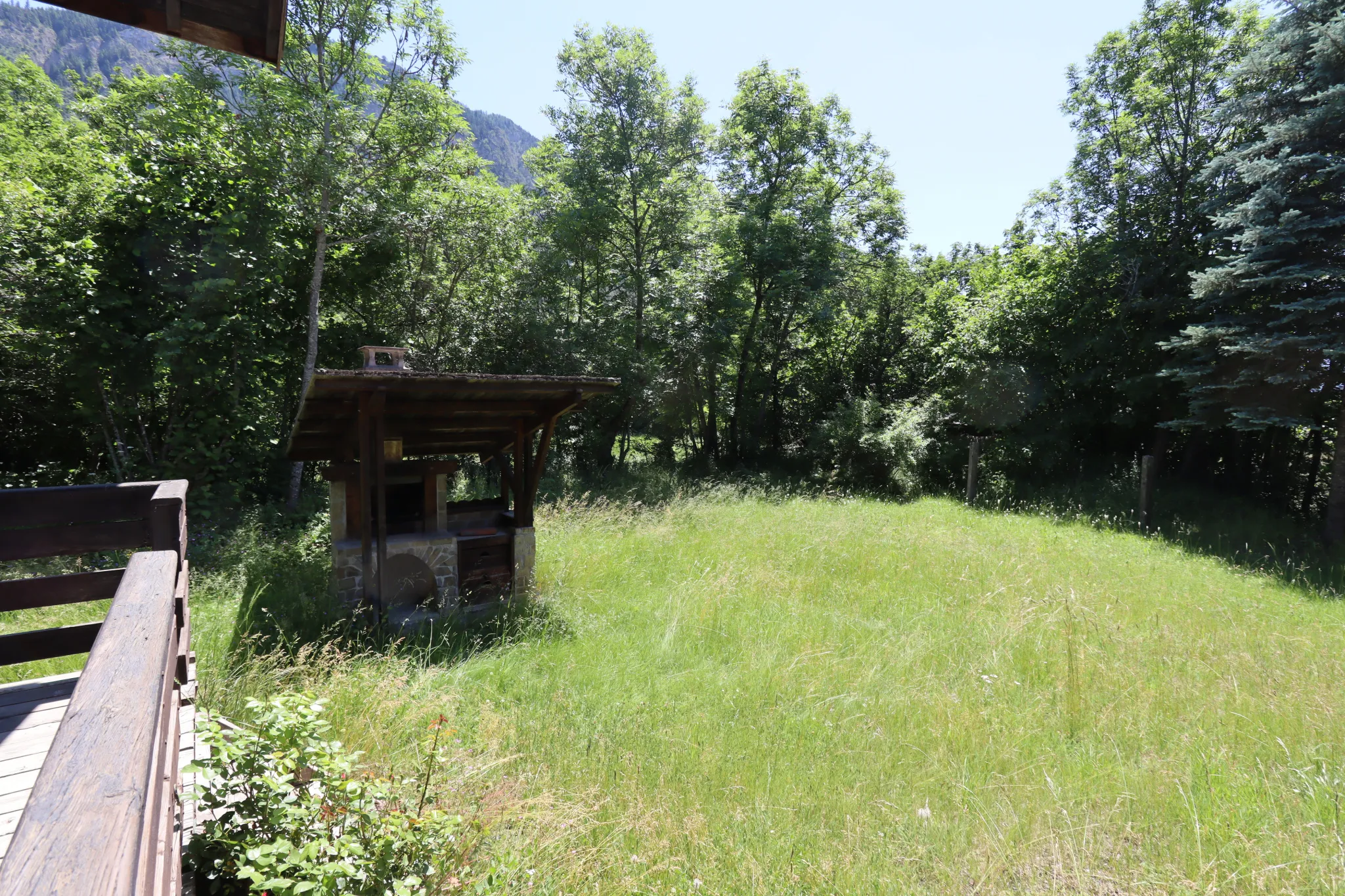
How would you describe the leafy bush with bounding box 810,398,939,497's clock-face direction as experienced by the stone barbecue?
The leafy bush is roughly at 8 o'clock from the stone barbecue.

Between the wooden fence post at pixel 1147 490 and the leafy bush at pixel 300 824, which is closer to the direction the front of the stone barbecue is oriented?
the leafy bush

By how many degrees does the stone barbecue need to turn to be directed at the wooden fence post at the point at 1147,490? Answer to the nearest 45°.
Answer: approximately 90° to its left

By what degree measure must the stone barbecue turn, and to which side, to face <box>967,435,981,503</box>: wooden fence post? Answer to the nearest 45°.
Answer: approximately 90° to its left

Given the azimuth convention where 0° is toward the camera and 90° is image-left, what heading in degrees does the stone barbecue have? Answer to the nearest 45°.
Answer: approximately 0°
